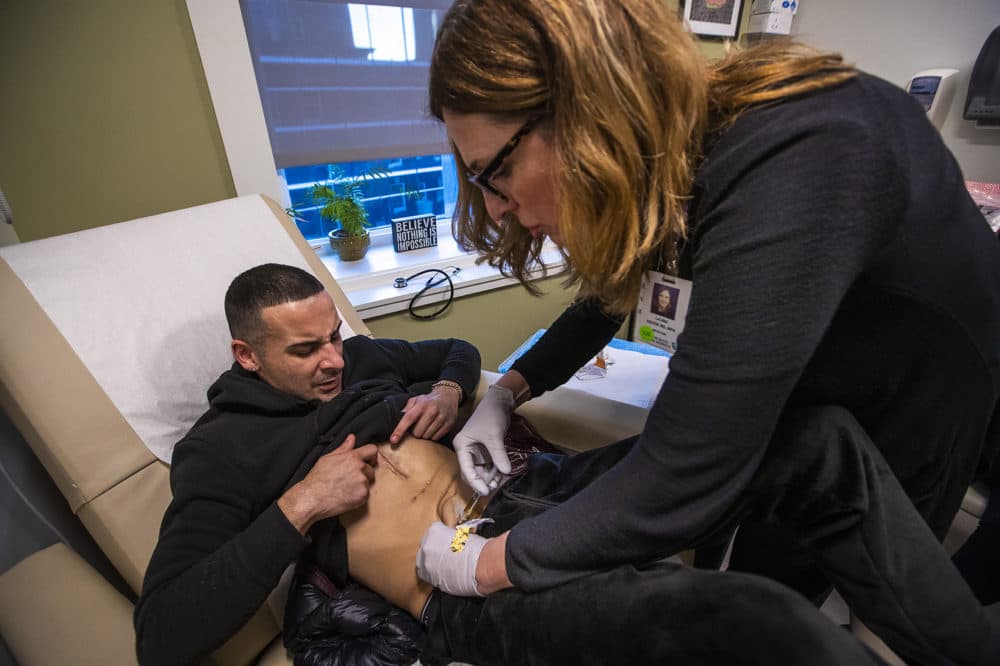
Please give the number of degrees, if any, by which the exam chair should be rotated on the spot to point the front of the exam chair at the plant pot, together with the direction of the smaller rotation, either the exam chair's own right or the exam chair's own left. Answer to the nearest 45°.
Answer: approximately 90° to the exam chair's own left

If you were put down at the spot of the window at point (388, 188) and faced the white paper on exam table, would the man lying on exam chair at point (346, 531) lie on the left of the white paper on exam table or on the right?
right

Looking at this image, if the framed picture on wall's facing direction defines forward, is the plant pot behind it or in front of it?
in front

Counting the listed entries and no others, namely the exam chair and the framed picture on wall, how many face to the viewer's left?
0

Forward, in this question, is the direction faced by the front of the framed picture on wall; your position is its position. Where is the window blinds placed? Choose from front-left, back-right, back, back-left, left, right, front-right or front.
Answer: front-right

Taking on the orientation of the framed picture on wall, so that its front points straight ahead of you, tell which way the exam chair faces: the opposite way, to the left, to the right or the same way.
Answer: to the left

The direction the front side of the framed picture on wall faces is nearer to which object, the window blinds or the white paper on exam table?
the white paper on exam table

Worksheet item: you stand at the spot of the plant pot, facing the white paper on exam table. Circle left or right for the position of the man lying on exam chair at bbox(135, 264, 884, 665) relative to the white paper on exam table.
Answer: right

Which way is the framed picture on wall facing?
toward the camera

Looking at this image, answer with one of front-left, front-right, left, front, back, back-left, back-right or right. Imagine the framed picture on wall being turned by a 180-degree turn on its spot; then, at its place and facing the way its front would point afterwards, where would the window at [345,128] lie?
back-left

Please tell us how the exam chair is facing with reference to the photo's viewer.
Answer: facing the viewer and to the right of the viewer

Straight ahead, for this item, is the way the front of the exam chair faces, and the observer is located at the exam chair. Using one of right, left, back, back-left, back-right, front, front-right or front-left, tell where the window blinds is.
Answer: left
